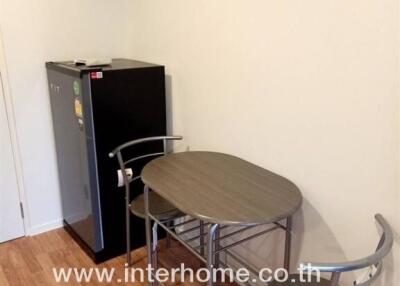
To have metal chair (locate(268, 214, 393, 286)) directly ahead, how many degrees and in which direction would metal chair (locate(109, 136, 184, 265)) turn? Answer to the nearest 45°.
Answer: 0° — it already faces it

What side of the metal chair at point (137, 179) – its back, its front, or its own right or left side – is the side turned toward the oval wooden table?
front

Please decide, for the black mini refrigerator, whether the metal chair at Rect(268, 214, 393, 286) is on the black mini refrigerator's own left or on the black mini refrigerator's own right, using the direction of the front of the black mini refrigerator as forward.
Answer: on the black mini refrigerator's own left

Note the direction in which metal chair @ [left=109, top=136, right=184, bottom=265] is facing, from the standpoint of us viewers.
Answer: facing the viewer and to the right of the viewer

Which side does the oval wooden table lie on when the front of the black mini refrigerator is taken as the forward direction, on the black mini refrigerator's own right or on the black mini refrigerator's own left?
on the black mini refrigerator's own left

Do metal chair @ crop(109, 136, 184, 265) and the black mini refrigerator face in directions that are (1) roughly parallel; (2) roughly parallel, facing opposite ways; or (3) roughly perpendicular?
roughly perpendicular

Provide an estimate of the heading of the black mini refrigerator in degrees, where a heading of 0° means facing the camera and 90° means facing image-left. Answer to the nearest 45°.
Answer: approximately 45°
